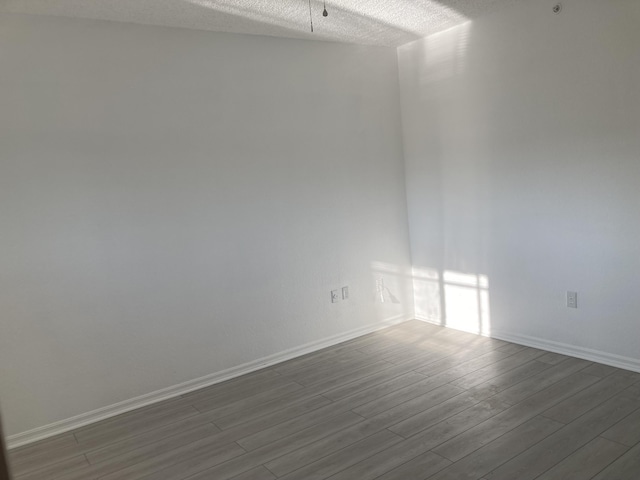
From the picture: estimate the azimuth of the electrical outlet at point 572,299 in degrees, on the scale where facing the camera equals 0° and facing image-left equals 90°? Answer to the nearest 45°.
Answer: approximately 45°
